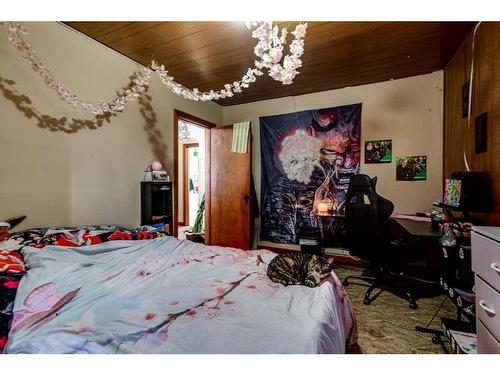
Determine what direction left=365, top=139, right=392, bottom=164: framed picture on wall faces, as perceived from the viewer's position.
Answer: facing the viewer

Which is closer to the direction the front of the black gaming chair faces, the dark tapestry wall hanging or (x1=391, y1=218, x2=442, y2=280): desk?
the desk

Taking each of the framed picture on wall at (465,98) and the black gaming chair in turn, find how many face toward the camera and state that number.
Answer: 0

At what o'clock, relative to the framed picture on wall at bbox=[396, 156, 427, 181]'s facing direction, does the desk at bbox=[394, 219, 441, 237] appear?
The desk is roughly at 12 o'clock from the framed picture on wall.

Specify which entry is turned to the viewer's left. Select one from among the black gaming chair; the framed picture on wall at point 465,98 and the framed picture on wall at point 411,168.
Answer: the framed picture on wall at point 465,98

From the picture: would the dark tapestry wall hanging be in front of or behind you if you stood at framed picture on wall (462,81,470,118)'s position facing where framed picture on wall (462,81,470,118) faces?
in front

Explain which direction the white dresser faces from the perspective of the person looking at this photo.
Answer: facing the viewer and to the left of the viewer

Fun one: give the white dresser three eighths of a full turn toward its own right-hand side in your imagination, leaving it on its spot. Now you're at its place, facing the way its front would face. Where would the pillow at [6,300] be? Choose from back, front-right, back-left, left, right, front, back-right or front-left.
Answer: back-left

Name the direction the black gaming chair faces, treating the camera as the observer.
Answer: facing away from the viewer and to the right of the viewer

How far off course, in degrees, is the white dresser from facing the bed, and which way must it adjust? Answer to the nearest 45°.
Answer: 0° — it already faces it

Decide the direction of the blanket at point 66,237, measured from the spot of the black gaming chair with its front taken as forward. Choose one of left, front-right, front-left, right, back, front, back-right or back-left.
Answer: back

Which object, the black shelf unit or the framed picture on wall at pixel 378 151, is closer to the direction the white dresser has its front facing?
the black shelf unit

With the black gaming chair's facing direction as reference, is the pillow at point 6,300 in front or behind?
behind

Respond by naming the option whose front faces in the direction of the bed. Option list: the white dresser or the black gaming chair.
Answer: the white dresser

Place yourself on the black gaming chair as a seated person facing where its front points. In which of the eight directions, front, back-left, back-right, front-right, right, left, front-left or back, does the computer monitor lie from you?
front-right

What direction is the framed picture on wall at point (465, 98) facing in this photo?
to the viewer's left

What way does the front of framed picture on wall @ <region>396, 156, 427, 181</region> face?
toward the camera

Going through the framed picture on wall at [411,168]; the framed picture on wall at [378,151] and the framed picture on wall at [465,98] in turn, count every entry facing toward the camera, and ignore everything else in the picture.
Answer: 2

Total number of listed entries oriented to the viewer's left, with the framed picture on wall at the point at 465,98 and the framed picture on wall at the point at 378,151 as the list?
1
